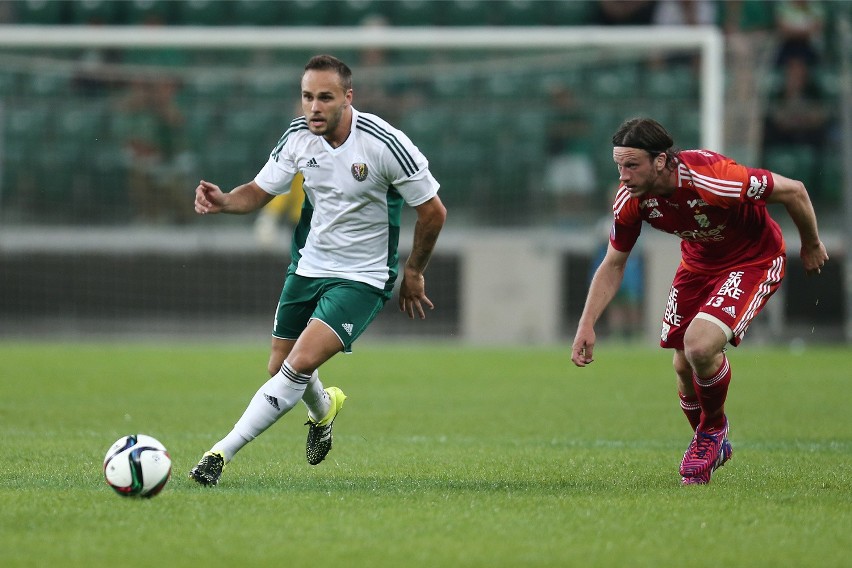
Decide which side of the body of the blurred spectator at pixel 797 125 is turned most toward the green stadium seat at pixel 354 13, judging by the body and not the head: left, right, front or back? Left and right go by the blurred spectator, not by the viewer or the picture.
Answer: right

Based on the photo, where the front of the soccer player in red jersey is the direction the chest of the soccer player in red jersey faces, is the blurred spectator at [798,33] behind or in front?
behind

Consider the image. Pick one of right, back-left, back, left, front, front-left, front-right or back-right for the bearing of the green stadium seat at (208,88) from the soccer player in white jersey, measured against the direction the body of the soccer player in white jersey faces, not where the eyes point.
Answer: back-right

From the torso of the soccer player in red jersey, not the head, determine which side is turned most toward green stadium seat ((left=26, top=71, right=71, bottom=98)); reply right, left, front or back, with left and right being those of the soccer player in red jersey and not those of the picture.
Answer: right

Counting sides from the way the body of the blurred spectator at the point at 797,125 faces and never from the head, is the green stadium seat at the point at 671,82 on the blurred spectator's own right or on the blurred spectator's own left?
on the blurred spectator's own right

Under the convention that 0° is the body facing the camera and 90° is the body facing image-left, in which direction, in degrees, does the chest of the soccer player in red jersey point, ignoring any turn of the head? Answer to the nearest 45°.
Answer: approximately 45°

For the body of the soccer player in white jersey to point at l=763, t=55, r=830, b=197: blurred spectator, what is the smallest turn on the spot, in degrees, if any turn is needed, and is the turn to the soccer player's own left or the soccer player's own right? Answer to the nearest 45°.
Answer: approximately 180°

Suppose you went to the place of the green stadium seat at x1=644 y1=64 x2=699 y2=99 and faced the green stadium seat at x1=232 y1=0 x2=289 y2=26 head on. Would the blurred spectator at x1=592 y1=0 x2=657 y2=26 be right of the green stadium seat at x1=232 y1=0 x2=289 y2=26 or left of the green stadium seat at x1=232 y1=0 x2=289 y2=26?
right

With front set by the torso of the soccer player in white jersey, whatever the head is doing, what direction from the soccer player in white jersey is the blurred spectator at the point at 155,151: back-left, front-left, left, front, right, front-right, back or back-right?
back-right

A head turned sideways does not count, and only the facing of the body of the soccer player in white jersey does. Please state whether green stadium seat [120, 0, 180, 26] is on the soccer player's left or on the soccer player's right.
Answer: on the soccer player's right

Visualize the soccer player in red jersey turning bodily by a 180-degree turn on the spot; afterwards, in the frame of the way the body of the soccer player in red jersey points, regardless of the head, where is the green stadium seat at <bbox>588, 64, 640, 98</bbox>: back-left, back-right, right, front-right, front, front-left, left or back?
front-left

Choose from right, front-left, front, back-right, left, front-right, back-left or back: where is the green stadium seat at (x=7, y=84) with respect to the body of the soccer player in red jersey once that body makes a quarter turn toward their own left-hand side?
back

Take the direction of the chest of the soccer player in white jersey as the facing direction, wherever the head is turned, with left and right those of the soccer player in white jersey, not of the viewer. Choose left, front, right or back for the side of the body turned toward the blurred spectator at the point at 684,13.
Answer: back
